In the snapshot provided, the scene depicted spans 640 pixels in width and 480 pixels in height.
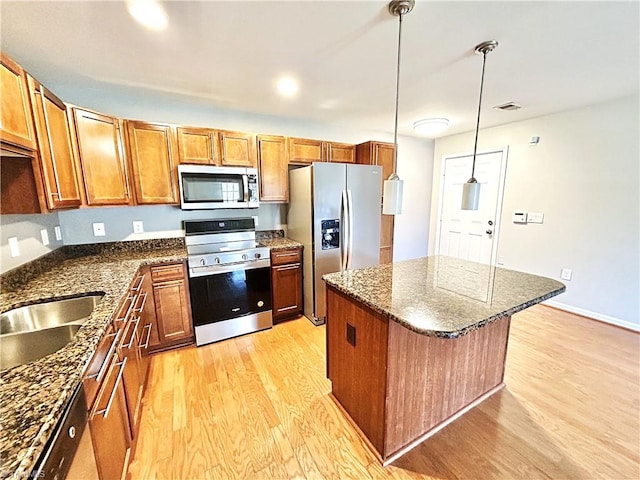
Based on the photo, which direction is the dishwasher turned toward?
to the viewer's right

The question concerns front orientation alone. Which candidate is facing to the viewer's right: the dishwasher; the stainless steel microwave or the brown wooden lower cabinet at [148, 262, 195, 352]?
the dishwasher

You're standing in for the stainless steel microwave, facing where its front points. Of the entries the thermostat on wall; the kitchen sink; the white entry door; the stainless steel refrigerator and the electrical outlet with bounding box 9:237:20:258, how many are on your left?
3

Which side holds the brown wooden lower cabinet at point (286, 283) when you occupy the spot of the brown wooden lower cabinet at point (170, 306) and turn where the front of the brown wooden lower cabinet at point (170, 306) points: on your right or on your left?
on your left

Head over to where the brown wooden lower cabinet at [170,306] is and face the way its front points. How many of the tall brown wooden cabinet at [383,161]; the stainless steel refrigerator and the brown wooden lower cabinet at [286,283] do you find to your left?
3

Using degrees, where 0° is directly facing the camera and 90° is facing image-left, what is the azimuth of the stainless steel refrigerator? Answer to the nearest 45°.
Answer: approximately 315°

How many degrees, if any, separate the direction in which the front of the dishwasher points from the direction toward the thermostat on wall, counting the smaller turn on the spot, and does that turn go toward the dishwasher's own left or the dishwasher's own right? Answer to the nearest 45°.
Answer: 0° — it already faces it

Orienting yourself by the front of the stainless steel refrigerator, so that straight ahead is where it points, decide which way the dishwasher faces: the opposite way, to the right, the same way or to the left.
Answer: to the left

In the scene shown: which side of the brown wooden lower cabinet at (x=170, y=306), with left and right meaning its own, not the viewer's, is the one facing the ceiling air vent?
left
